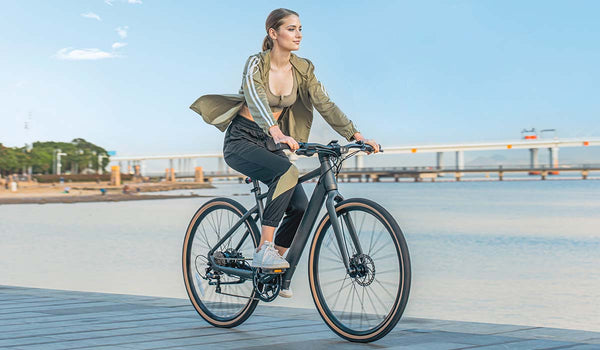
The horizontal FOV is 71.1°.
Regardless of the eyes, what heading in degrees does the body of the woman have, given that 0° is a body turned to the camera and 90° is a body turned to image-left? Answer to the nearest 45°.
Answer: approximately 315°

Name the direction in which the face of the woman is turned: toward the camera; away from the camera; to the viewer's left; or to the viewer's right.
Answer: to the viewer's right
